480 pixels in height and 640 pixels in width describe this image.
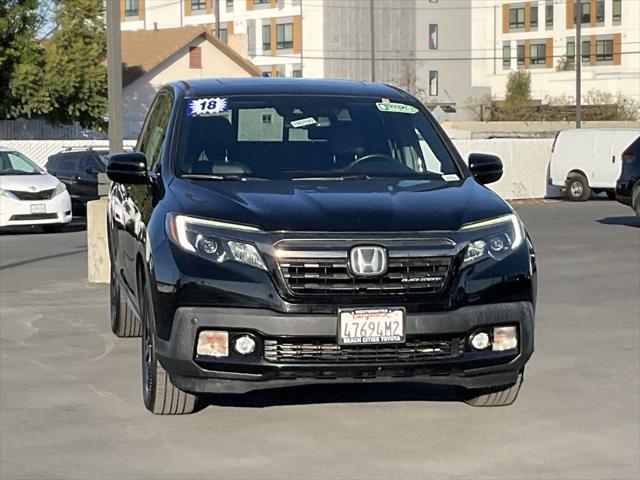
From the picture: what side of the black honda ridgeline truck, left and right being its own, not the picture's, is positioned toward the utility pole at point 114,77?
back

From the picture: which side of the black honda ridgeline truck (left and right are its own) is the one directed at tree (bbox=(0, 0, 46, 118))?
back

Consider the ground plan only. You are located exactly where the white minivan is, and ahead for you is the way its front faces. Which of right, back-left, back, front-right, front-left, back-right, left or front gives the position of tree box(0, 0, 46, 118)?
back-left

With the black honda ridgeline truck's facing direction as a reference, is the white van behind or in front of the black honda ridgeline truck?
behind

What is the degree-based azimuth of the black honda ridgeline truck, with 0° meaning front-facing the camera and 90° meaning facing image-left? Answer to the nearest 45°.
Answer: approximately 0°

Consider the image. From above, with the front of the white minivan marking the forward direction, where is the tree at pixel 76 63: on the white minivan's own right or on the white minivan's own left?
on the white minivan's own left

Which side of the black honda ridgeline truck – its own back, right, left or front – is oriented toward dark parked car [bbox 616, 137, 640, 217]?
back

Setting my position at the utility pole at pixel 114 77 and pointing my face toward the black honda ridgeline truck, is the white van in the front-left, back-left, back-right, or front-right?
back-left

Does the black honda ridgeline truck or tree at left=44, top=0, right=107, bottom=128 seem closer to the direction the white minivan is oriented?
the black honda ridgeline truck

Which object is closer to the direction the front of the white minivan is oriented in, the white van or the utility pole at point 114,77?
the utility pole

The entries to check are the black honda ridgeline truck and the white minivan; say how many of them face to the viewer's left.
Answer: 0

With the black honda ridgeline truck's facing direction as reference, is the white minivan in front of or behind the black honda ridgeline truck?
behind

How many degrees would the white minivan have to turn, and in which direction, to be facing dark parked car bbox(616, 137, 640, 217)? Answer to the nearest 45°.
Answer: approximately 45° to its left

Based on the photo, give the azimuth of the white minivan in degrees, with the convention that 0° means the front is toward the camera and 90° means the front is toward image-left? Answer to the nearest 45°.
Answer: approximately 315°

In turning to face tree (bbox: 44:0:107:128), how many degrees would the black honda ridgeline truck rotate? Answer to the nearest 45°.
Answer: approximately 180°
